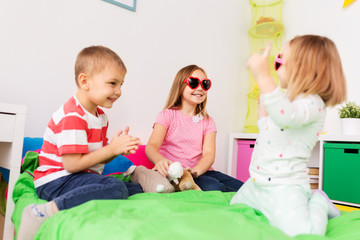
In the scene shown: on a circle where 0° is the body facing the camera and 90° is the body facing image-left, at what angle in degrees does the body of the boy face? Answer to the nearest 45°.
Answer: approximately 270°

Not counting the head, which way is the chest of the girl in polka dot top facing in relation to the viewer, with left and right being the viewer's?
facing to the left of the viewer
